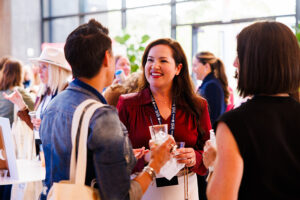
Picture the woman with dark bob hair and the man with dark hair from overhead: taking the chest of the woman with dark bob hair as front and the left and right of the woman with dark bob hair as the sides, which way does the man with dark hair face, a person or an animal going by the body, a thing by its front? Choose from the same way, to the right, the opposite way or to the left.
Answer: to the right

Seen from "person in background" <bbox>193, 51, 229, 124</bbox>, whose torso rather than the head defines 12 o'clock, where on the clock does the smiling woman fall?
The smiling woman is roughly at 9 o'clock from the person in background.

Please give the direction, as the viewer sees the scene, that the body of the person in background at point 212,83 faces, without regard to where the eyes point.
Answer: to the viewer's left

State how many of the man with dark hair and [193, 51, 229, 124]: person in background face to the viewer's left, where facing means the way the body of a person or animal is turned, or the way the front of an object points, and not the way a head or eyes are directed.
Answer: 1

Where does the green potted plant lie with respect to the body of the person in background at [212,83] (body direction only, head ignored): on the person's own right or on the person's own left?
on the person's own right

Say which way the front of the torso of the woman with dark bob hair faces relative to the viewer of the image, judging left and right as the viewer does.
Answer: facing away from the viewer and to the left of the viewer

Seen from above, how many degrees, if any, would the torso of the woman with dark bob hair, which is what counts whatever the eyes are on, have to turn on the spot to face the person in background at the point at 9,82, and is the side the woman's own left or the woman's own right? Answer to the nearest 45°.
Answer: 0° — they already face them

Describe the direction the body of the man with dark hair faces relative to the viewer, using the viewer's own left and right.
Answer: facing away from the viewer and to the right of the viewer

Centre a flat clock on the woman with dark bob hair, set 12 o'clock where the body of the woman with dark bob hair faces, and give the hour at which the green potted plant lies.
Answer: The green potted plant is roughly at 1 o'clock from the woman with dark bob hair.
